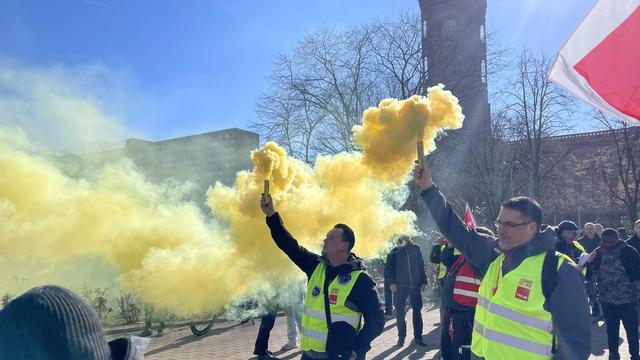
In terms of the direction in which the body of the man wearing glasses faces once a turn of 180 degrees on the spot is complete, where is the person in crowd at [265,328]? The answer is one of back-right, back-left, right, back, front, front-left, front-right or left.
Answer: left

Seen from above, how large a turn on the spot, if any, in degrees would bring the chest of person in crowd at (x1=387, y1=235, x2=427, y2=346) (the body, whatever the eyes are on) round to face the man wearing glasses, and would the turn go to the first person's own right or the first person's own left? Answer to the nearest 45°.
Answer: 0° — they already face them

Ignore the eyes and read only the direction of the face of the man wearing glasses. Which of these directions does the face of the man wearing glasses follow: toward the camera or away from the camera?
toward the camera

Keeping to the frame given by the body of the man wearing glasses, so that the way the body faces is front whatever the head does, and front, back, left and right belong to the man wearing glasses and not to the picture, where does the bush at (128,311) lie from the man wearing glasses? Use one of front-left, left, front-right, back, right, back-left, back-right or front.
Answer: right

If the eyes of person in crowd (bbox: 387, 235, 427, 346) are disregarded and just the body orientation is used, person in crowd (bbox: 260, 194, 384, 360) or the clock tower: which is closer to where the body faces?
the person in crowd

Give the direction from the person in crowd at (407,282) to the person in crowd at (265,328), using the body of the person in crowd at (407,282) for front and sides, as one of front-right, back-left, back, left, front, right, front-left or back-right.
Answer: front-right

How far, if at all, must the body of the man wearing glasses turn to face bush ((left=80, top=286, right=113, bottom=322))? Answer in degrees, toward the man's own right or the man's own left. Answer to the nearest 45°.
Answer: approximately 90° to the man's own right

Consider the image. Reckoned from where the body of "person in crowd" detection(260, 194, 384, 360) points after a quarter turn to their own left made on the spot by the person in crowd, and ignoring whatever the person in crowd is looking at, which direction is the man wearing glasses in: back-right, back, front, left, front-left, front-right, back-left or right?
front

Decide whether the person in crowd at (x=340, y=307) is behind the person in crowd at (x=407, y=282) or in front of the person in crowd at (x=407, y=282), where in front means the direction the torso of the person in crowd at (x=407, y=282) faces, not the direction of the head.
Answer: in front

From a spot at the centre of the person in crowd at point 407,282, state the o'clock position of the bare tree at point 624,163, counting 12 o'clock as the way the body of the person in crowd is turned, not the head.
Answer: The bare tree is roughly at 7 o'clock from the person in crowd.

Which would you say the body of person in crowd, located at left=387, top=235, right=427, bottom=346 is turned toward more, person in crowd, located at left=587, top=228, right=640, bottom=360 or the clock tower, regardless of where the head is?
the person in crowd

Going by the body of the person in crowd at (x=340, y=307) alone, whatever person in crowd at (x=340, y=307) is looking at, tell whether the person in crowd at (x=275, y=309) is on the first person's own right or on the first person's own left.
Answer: on the first person's own right

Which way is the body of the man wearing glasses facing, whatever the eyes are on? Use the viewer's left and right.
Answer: facing the viewer and to the left of the viewer

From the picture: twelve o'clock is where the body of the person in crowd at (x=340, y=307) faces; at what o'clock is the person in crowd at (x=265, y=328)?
the person in crowd at (x=265, y=328) is roughly at 4 o'clock from the person in crowd at (x=340, y=307).

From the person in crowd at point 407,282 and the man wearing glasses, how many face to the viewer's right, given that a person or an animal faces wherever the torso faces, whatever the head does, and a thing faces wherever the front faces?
0

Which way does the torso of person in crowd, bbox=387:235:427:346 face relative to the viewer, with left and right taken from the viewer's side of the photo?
facing the viewer
